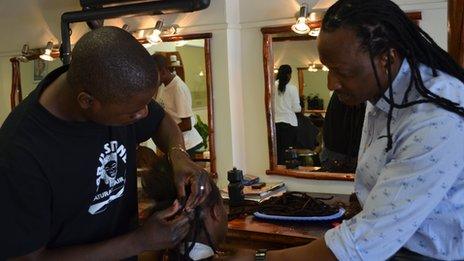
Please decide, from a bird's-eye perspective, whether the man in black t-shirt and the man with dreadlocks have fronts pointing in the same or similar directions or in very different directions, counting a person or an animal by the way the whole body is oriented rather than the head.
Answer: very different directions

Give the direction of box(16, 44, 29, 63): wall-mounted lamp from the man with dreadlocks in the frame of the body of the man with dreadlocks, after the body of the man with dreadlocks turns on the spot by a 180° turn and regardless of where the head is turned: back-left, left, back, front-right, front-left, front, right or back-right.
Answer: back-left

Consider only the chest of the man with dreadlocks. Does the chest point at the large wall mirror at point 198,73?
no

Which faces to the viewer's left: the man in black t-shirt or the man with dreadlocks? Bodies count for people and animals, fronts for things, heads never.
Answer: the man with dreadlocks

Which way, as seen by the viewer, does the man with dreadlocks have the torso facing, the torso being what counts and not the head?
to the viewer's left

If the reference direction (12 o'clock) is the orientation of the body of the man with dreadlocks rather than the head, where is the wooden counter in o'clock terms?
The wooden counter is roughly at 2 o'clock from the man with dreadlocks.

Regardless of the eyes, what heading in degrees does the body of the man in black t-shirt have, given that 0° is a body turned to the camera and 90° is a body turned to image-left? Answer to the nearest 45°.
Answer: approximately 315°

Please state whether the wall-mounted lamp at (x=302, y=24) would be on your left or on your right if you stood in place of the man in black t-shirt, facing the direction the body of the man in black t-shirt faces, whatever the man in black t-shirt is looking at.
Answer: on your left

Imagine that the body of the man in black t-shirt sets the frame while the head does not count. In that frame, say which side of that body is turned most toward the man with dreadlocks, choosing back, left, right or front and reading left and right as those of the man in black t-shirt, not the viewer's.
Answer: front

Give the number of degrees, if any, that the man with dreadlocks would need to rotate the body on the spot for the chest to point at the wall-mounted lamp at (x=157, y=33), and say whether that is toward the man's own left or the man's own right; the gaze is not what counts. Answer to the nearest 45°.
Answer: approximately 45° to the man's own right

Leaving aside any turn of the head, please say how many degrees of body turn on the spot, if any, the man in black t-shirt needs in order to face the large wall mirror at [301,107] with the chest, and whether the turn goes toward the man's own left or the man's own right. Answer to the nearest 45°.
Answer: approximately 90° to the man's own left

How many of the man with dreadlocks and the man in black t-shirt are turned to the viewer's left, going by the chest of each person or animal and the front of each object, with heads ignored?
1

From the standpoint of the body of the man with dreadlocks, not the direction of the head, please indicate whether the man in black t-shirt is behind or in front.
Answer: in front

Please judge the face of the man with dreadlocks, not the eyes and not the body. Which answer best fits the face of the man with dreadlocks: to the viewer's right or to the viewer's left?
to the viewer's left
